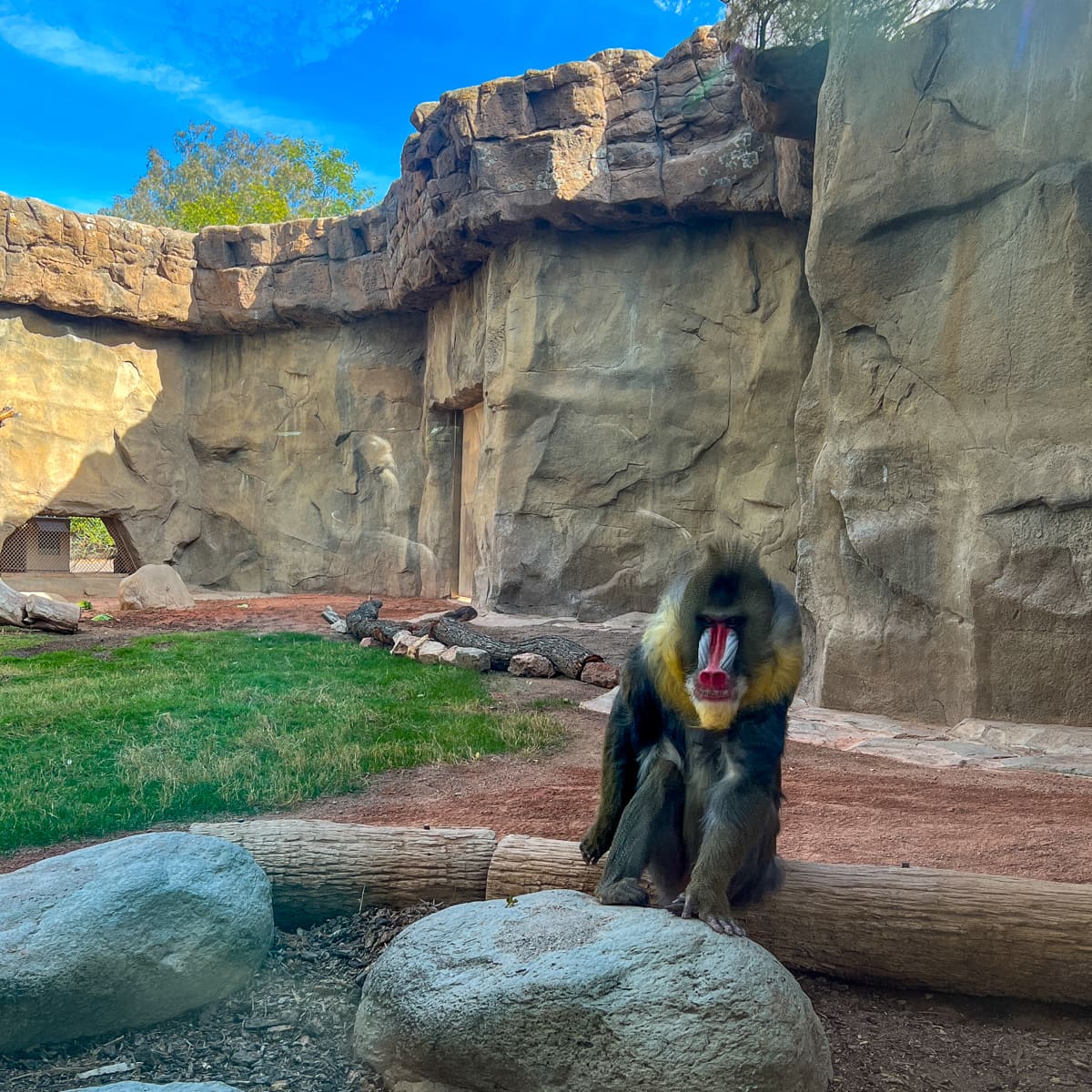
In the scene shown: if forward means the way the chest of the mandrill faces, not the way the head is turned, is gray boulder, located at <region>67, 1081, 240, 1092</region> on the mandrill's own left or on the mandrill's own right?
on the mandrill's own right

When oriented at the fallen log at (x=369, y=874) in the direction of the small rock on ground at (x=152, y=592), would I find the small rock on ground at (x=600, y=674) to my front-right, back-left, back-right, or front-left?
front-right

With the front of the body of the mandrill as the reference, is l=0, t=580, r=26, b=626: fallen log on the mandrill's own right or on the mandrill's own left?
on the mandrill's own right

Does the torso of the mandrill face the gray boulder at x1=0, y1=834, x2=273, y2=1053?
no

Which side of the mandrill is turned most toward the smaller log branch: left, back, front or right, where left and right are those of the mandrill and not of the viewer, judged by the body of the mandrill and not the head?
back

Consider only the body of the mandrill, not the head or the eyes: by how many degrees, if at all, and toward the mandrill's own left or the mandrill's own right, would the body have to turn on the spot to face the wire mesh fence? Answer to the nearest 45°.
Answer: approximately 135° to the mandrill's own right

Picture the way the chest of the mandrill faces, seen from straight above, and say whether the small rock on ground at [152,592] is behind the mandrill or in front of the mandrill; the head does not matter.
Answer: behind

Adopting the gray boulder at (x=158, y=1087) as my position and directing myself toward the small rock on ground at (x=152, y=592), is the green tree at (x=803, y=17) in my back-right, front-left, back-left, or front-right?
front-right

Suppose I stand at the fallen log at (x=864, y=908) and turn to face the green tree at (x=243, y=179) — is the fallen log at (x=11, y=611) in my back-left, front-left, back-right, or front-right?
front-left

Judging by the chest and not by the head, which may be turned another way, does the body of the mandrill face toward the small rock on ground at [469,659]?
no

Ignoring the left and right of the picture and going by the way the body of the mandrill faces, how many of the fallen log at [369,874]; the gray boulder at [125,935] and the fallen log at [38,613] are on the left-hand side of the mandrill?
0

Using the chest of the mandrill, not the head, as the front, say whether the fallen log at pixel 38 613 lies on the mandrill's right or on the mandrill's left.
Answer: on the mandrill's right

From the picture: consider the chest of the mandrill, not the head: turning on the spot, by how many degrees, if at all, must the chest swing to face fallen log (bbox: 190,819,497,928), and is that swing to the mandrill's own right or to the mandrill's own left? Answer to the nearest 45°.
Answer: approximately 90° to the mandrill's own right

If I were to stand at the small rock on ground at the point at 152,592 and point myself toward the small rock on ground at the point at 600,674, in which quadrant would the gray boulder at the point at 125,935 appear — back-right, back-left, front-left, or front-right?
front-right

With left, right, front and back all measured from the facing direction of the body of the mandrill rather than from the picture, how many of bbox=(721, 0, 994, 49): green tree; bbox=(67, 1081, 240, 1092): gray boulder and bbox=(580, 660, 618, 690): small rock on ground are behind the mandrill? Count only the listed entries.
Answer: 2

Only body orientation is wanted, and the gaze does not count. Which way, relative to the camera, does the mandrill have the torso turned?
toward the camera

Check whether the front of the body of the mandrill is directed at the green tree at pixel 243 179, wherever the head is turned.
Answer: no
